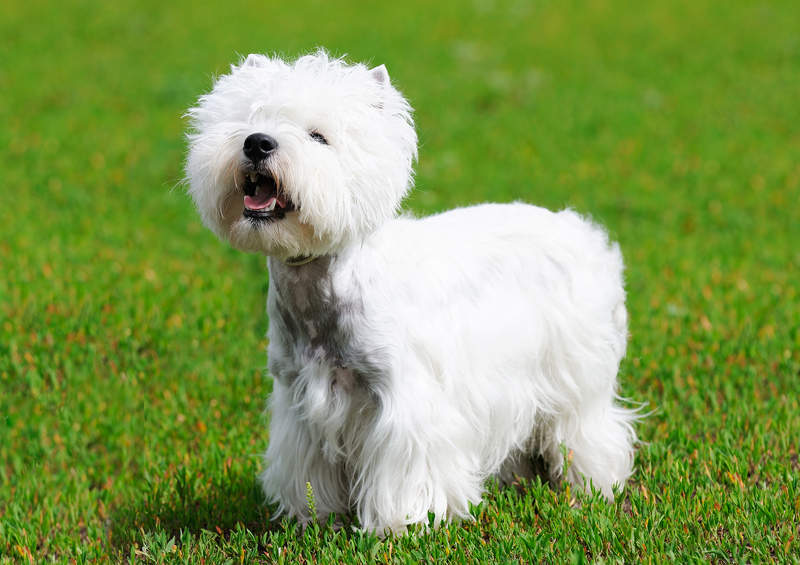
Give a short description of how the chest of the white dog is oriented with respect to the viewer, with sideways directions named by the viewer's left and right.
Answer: facing the viewer and to the left of the viewer
